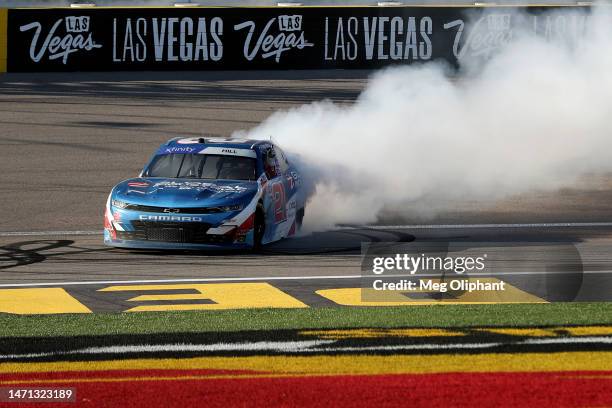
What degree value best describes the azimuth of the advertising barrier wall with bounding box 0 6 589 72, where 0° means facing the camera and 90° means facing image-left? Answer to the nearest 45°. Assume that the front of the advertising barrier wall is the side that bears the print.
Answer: approximately 0°

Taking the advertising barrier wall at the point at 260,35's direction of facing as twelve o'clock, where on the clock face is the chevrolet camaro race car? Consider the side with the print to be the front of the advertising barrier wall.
The chevrolet camaro race car is roughly at 12 o'clock from the advertising barrier wall.
